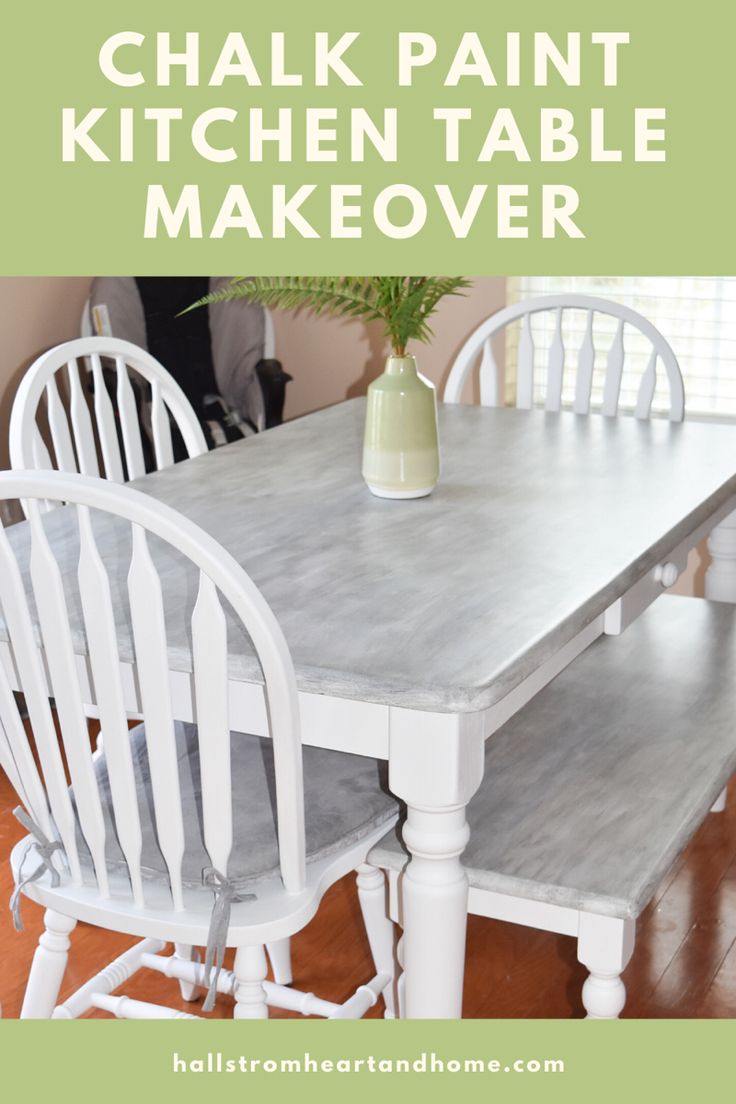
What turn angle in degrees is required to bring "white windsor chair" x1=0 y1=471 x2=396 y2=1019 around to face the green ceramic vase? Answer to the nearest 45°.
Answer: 0° — it already faces it

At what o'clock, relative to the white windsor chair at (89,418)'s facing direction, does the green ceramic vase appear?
The green ceramic vase is roughly at 12 o'clock from the white windsor chair.

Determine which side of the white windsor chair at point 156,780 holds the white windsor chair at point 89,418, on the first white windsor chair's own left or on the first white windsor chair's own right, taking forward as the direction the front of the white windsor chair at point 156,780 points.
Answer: on the first white windsor chair's own left

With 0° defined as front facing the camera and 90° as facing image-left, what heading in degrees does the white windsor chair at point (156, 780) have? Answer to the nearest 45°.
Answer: approximately 225°

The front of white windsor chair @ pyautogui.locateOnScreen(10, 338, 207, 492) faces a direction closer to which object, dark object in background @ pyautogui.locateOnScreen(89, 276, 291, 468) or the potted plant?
the potted plant

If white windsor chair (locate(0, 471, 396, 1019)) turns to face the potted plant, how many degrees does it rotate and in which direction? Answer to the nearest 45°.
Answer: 0° — it already faces it
